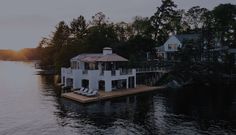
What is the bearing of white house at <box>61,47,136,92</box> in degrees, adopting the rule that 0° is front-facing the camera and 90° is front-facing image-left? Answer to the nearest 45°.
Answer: approximately 45°
